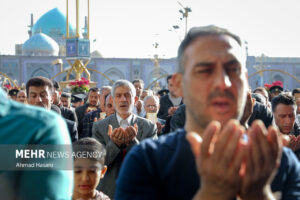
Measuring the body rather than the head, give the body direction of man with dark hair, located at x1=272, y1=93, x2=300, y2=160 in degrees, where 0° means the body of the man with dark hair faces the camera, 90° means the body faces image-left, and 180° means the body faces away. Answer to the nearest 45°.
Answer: approximately 315°

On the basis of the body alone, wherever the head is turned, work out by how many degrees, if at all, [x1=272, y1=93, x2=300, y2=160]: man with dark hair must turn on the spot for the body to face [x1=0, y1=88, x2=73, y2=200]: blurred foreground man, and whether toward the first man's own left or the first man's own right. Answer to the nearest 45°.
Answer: approximately 45° to the first man's own right

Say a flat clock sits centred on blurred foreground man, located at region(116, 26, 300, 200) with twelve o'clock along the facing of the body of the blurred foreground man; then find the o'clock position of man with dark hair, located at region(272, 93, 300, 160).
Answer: The man with dark hair is roughly at 8 o'clock from the blurred foreground man.

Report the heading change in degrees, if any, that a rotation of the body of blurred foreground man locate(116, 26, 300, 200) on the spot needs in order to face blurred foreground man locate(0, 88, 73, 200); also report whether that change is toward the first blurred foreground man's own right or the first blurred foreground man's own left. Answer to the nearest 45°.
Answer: approximately 135° to the first blurred foreground man's own right

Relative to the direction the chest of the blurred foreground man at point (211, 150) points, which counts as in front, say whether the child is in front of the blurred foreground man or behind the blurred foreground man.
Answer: behind

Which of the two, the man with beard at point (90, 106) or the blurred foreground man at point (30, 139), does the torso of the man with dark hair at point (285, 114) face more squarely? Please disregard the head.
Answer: the blurred foreground man

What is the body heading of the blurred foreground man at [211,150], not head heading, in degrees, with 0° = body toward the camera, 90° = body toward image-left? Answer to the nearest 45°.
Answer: approximately 315°

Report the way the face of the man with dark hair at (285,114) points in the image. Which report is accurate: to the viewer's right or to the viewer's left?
to the viewer's left

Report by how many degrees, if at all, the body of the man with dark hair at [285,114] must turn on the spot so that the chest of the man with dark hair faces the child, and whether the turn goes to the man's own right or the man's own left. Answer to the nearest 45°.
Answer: approximately 90° to the man's own right
